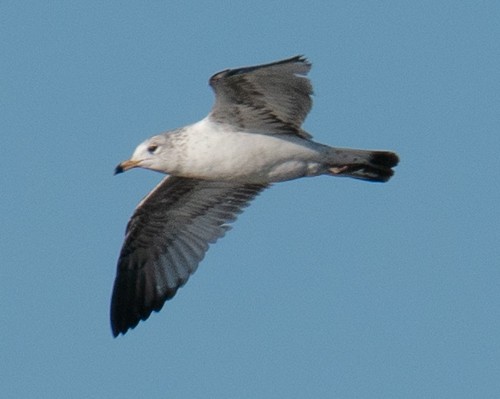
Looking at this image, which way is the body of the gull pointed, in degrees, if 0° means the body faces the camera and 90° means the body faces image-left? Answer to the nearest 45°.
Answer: approximately 90°
